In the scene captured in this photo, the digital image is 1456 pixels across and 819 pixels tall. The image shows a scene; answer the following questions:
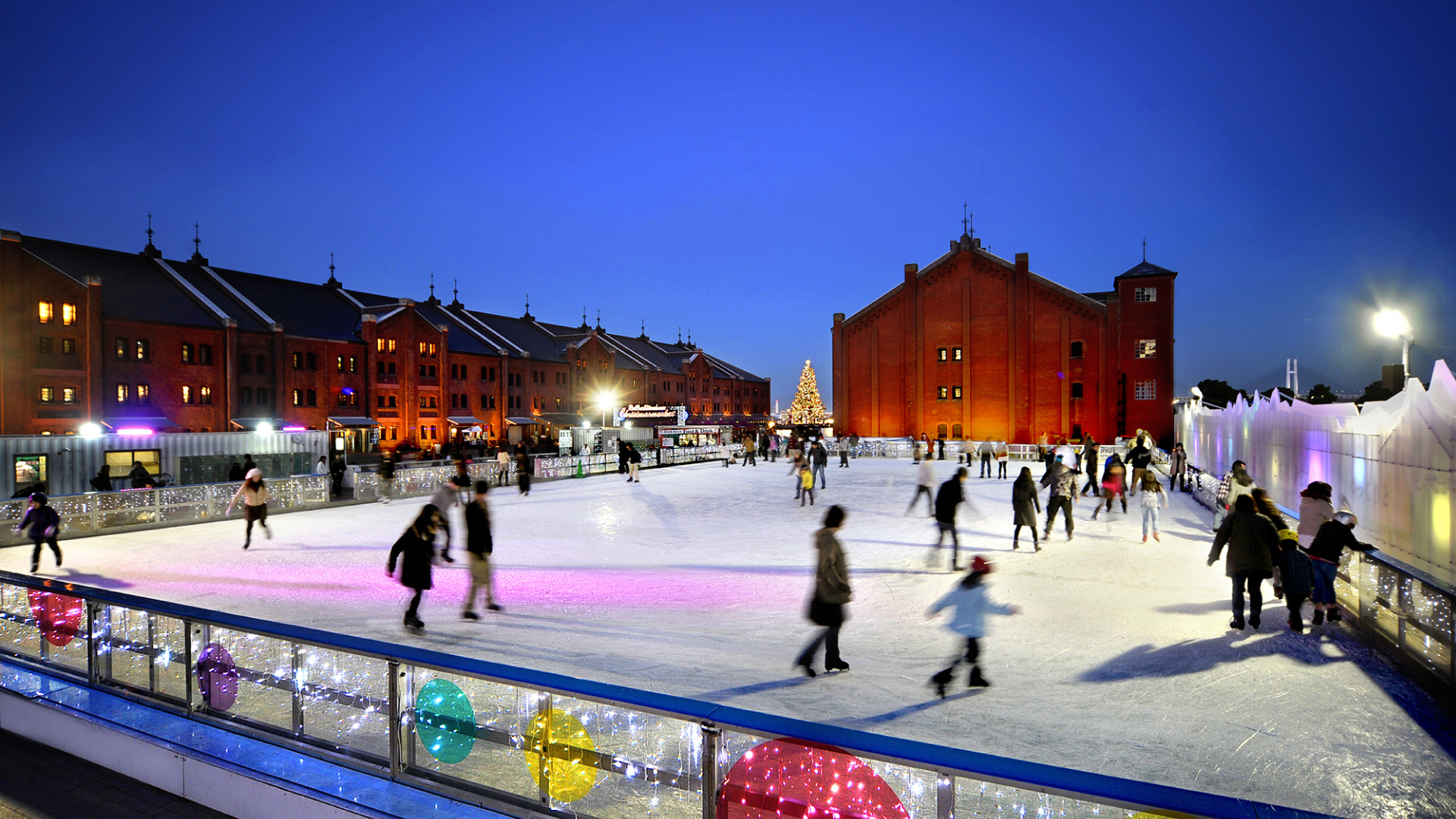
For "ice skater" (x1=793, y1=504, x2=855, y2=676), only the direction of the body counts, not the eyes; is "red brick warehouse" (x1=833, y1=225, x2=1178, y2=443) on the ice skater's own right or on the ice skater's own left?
on the ice skater's own left

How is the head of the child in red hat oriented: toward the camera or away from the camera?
away from the camera

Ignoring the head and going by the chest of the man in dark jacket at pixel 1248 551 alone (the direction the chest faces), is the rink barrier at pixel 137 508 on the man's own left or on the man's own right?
on the man's own left

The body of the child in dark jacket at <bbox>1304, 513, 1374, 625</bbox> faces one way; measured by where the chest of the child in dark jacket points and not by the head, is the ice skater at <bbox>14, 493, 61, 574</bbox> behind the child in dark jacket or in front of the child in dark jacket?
behind

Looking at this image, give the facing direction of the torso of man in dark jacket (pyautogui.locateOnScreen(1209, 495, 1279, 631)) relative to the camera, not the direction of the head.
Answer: away from the camera

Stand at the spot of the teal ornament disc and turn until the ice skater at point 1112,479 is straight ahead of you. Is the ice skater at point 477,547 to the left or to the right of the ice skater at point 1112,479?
left
